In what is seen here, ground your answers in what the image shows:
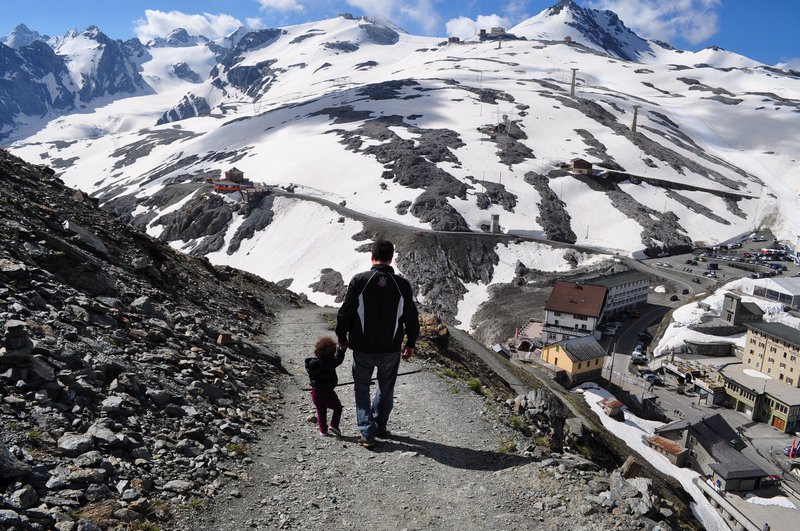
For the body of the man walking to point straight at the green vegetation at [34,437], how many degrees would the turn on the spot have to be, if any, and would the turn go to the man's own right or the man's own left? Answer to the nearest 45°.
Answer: approximately 135° to the man's own left

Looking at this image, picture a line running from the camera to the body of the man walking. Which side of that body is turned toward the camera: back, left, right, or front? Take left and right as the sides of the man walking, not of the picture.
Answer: back

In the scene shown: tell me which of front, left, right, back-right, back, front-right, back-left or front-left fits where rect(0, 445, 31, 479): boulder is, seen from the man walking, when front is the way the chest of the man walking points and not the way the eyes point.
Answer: back-left

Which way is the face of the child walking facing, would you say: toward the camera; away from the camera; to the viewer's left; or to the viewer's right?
away from the camera

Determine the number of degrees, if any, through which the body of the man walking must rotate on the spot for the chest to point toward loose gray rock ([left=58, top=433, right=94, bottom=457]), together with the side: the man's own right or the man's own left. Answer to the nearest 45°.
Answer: approximately 135° to the man's own left

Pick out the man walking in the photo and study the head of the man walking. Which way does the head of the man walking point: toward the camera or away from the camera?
away from the camera
